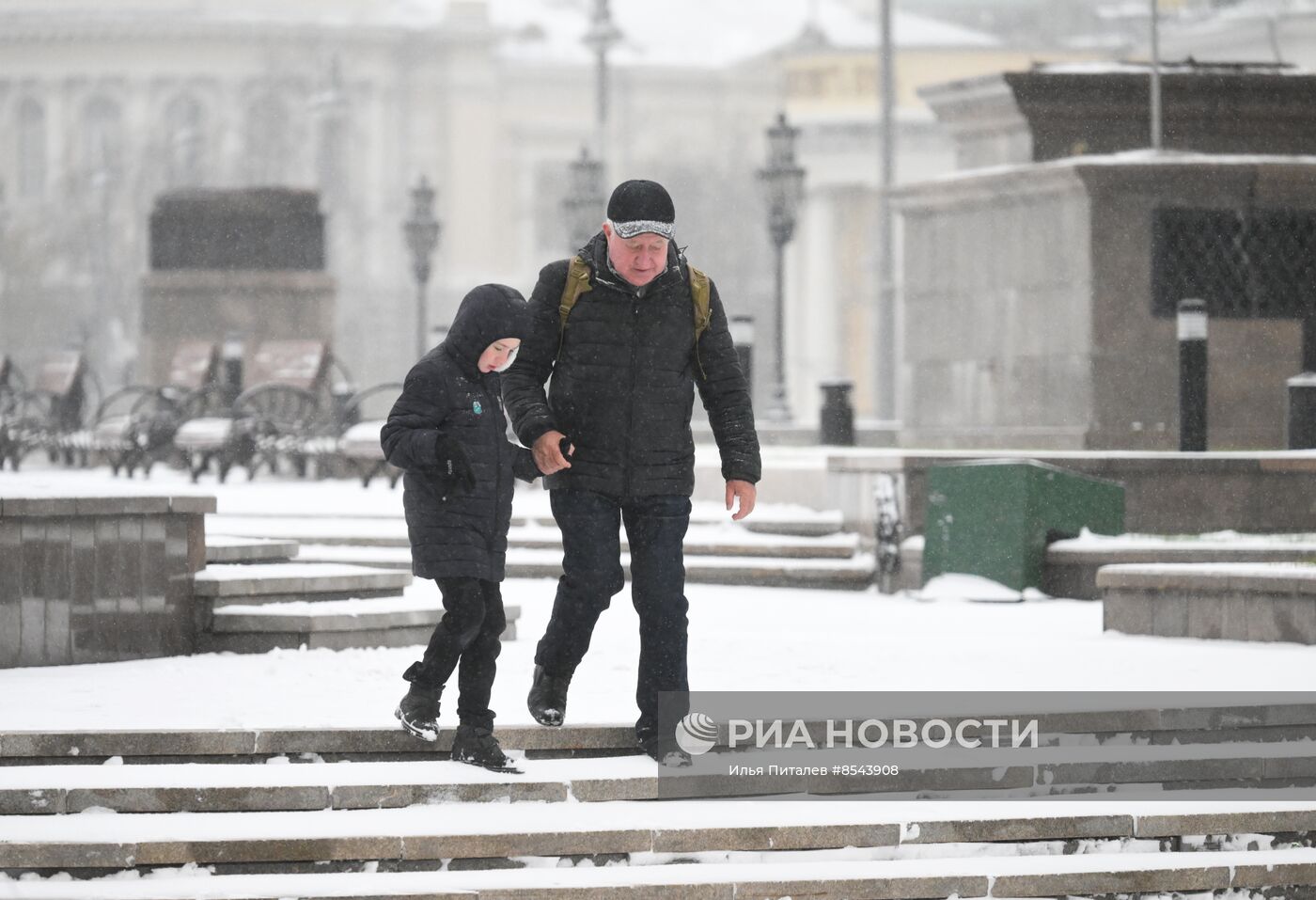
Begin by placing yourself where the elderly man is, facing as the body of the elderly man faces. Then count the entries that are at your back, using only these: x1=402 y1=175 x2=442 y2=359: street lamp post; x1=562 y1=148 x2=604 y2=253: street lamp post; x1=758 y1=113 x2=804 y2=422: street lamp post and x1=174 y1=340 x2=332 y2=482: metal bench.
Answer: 4

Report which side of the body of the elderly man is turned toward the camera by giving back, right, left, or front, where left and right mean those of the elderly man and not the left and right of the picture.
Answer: front

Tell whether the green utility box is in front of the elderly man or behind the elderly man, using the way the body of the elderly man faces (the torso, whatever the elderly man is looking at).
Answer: behind

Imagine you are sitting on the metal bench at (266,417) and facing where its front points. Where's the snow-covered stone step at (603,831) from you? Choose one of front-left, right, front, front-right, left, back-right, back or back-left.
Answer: front-left

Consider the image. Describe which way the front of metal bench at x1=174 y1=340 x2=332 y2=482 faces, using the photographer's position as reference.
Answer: facing the viewer and to the left of the viewer

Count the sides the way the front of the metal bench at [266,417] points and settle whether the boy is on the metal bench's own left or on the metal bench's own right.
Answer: on the metal bench's own left

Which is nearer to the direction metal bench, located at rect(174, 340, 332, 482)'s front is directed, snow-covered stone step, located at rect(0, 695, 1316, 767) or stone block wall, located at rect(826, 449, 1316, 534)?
the snow-covered stone step

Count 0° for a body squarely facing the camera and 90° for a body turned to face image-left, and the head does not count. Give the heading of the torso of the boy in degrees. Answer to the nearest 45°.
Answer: approximately 315°

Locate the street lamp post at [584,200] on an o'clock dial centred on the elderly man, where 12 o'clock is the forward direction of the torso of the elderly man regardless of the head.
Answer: The street lamp post is roughly at 6 o'clock from the elderly man.

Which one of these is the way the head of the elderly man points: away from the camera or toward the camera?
toward the camera

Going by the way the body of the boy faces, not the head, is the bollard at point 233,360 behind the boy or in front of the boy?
behind

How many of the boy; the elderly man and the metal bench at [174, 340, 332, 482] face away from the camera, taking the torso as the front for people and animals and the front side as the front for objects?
0

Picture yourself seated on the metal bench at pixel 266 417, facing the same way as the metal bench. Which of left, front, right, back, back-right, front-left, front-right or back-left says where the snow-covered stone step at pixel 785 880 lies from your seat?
front-left

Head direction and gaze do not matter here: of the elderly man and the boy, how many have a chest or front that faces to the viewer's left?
0

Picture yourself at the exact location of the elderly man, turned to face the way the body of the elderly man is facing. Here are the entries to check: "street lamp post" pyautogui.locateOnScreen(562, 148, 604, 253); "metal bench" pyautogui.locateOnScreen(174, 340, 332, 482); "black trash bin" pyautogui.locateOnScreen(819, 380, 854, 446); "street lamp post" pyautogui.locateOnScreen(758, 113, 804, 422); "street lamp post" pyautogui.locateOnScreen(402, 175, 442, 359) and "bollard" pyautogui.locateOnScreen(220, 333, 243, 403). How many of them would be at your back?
6
